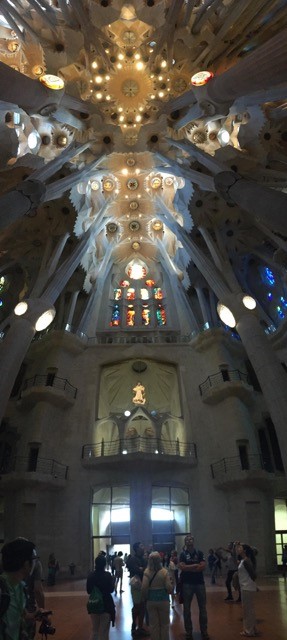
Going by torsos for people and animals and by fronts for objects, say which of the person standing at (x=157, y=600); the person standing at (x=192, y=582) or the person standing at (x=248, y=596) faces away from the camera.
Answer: the person standing at (x=157, y=600)

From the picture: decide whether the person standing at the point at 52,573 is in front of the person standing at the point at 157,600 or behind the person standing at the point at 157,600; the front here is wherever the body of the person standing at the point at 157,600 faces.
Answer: in front

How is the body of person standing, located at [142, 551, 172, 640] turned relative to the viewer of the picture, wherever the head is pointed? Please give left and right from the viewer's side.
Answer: facing away from the viewer

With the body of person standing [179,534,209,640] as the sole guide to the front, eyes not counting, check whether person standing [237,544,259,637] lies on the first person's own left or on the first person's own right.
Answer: on the first person's own left

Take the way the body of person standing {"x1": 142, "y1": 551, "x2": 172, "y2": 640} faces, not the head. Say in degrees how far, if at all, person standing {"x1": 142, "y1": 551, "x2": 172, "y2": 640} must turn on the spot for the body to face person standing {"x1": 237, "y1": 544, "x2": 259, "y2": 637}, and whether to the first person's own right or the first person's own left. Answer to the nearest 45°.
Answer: approximately 45° to the first person's own right

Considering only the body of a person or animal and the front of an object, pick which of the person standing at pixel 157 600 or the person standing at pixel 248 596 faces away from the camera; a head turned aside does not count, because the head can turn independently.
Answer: the person standing at pixel 157 600

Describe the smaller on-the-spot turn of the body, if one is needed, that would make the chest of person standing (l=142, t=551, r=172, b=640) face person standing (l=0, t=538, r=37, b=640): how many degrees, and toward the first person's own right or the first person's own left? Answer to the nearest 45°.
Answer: approximately 180°

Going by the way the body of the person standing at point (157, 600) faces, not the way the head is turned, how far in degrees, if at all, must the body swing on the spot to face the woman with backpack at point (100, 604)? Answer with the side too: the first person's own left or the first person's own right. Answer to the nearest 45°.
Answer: approximately 135° to the first person's own left

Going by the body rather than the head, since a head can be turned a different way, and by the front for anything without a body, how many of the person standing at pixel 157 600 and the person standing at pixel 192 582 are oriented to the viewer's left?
0

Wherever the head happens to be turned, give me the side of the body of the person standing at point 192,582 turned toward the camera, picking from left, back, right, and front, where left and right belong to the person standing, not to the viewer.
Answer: front
